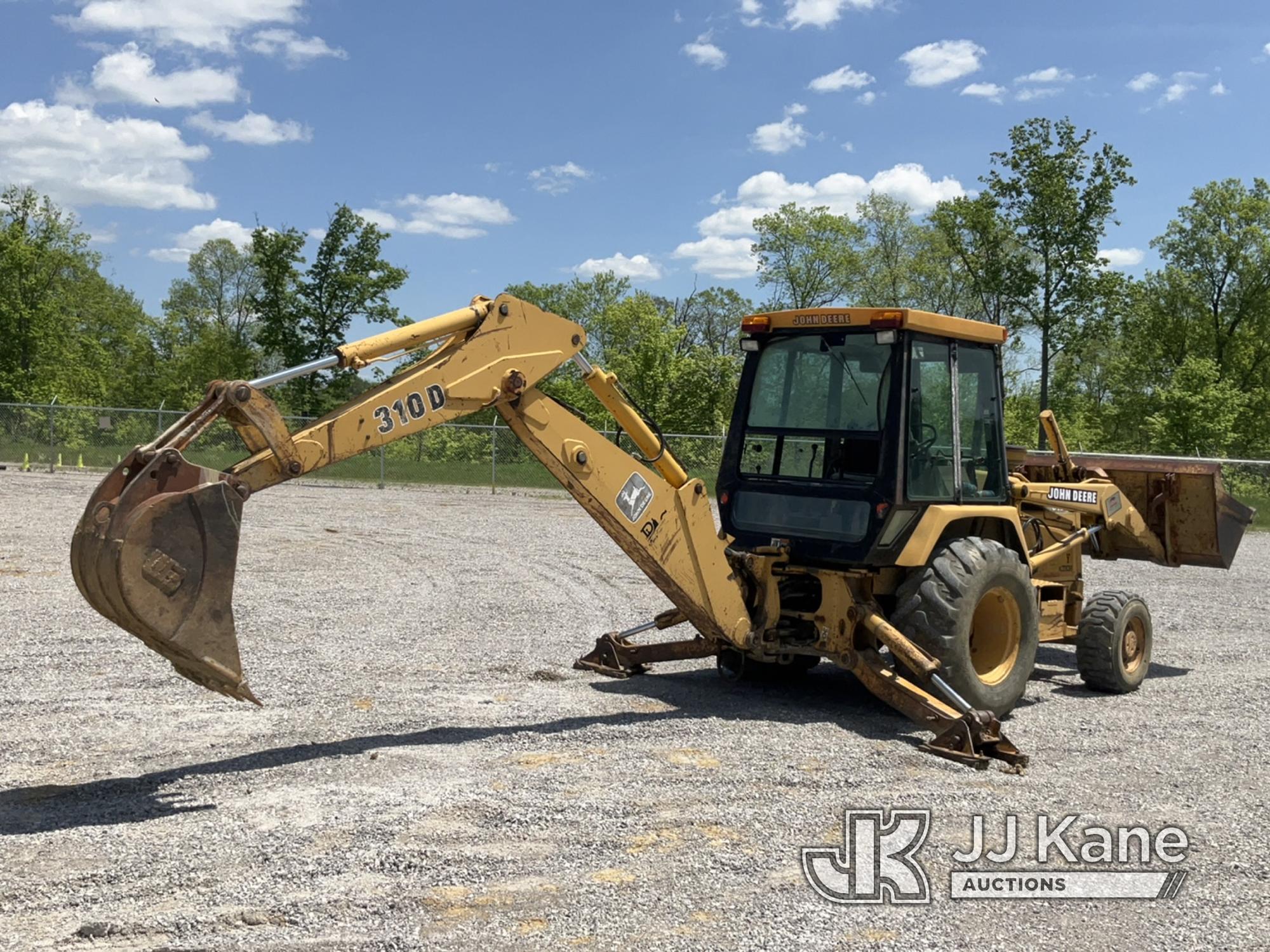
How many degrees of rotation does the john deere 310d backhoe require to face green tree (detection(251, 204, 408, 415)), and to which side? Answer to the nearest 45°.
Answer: approximately 45° to its left

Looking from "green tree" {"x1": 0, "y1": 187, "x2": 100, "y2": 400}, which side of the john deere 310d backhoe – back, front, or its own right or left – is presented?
left

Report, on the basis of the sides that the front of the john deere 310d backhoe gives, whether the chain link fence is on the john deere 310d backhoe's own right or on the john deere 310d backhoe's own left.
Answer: on the john deere 310d backhoe's own left

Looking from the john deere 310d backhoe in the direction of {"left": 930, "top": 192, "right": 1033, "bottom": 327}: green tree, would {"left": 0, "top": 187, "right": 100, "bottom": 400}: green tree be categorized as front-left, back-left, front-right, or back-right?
front-left

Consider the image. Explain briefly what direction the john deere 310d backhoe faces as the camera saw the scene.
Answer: facing away from the viewer and to the right of the viewer

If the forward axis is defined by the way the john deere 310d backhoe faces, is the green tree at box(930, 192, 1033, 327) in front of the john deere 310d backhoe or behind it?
in front
